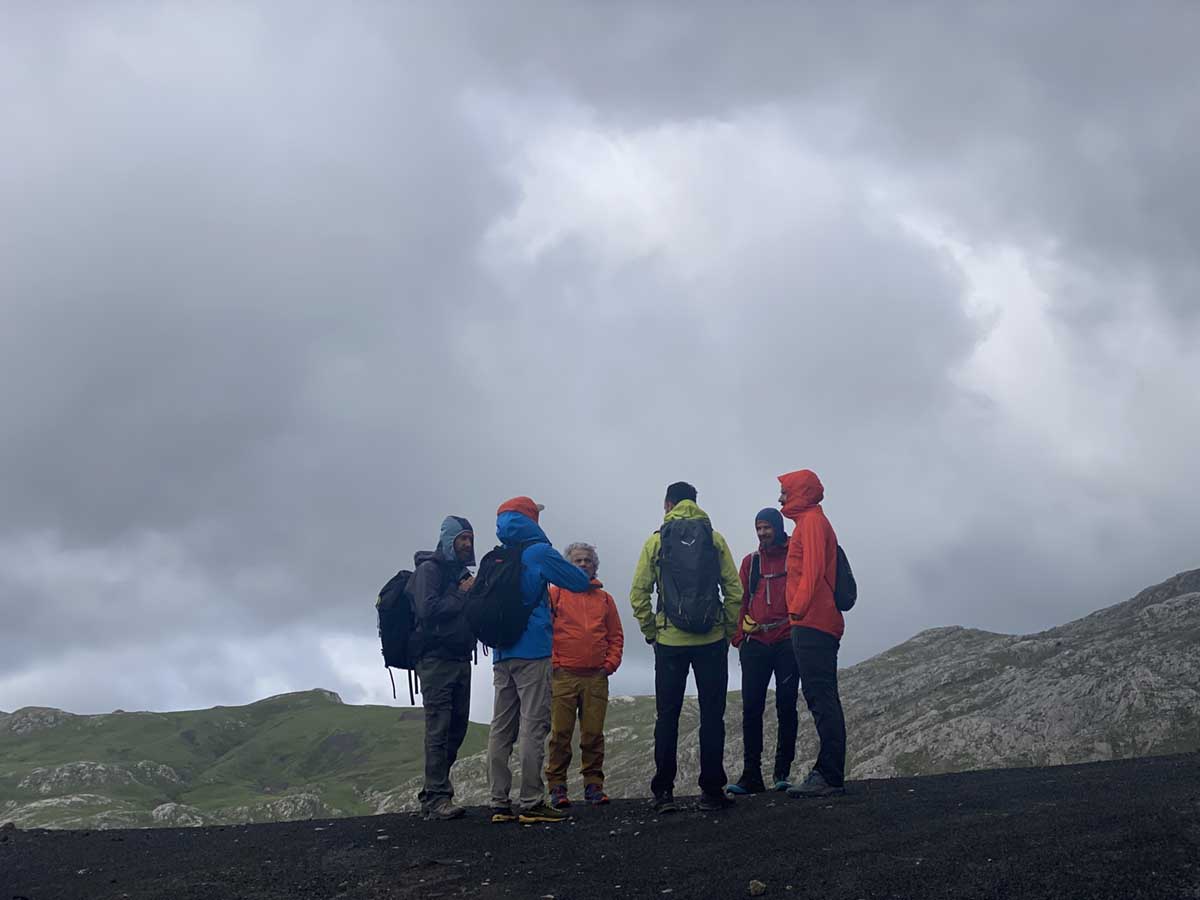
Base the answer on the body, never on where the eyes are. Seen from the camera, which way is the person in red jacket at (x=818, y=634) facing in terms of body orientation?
to the viewer's left

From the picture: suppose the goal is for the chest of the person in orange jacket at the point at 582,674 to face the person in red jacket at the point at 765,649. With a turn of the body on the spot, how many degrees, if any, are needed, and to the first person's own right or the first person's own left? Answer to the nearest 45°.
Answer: approximately 90° to the first person's own left

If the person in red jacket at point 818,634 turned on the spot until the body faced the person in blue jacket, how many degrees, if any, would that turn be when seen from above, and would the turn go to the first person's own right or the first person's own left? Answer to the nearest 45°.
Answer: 0° — they already face them

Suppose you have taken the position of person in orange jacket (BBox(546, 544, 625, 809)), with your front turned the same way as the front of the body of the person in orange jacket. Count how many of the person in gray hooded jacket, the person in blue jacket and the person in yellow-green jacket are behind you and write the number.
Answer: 0

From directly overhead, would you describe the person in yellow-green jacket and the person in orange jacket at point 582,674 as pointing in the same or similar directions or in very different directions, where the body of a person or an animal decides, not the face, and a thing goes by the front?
very different directions

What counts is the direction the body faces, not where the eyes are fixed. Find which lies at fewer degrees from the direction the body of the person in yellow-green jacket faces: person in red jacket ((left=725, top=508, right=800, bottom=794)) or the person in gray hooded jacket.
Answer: the person in red jacket

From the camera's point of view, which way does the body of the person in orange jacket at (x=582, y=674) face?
toward the camera

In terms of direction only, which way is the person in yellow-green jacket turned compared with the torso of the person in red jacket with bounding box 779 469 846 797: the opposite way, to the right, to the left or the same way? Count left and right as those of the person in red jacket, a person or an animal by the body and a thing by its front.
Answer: to the right

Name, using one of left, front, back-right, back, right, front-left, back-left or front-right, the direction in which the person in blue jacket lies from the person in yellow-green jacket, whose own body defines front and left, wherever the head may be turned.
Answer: left

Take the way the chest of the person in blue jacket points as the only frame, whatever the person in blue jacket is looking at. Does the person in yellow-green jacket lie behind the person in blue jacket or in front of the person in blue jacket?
in front

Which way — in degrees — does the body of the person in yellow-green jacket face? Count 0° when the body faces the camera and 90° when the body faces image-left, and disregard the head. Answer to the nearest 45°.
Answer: approximately 180°

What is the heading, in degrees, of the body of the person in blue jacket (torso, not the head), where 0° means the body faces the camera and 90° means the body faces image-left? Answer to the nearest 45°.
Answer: approximately 270°

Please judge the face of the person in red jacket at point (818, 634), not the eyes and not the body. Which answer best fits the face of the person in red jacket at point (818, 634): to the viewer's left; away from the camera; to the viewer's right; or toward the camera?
to the viewer's left

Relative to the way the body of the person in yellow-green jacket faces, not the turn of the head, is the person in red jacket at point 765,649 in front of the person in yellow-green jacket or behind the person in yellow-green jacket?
in front

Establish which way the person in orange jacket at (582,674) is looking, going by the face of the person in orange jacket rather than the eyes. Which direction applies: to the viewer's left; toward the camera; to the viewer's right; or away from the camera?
toward the camera

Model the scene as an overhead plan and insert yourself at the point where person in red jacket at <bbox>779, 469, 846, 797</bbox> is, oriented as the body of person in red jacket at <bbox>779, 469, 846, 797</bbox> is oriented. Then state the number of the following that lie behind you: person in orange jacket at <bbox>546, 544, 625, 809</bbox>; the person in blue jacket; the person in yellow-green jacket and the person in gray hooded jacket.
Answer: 0
